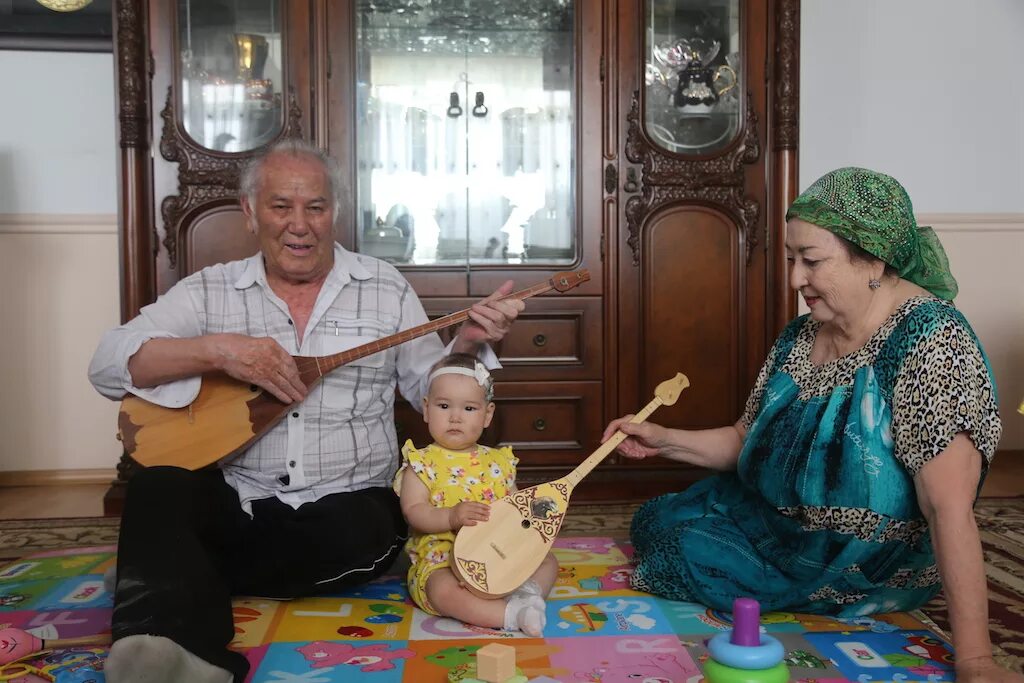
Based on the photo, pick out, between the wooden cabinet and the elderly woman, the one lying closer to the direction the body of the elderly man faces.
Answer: the elderly woman

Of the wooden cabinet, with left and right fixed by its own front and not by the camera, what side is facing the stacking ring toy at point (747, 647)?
front

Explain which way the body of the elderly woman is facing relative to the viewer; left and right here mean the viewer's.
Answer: facing the viewer and to the left of the viewer

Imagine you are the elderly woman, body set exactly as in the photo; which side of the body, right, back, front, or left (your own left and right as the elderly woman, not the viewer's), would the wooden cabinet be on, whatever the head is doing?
right

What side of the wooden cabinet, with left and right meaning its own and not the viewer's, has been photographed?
front

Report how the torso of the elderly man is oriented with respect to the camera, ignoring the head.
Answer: toward the camera

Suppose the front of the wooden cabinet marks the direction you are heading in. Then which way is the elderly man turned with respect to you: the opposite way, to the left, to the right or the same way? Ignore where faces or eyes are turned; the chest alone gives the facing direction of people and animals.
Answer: the same way

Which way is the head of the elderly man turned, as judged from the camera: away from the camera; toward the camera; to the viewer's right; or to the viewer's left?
toward the camera

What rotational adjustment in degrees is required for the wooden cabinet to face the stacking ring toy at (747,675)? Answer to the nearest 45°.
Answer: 0° — it already faces it

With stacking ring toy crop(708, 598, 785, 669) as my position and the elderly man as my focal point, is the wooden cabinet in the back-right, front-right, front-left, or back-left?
front-right

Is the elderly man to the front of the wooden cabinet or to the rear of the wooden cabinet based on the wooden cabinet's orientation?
to the front

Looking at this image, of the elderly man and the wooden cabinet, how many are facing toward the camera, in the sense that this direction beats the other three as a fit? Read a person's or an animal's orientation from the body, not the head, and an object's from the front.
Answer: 2
